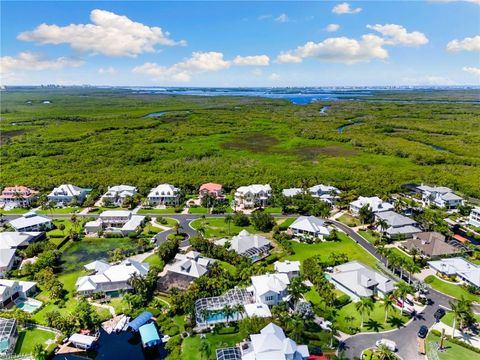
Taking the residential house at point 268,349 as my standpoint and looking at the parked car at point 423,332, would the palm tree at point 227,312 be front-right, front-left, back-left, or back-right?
back-left

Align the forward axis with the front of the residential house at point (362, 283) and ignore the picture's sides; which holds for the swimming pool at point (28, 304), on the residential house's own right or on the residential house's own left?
on the residential house's own right

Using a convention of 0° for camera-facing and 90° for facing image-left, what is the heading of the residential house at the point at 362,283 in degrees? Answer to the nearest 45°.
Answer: approximately 315°

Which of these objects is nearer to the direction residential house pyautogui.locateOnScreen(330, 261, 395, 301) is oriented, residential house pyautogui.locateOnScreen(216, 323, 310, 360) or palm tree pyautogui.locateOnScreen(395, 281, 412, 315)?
the palm tree

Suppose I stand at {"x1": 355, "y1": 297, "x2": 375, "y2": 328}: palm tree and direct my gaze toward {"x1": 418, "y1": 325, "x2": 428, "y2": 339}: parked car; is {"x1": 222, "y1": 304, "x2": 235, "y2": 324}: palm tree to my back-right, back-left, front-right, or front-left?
back-right

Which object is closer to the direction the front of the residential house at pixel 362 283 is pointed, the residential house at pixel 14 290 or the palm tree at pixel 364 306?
the palm tree

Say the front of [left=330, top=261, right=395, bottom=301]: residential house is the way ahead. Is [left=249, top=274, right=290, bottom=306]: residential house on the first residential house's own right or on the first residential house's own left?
on the first residential house's own right

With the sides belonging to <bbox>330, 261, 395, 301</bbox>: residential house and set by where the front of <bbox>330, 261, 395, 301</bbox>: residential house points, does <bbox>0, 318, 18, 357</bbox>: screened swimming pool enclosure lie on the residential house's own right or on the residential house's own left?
on the residential house's own right

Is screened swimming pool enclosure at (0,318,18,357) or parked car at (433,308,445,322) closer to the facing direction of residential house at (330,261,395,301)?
the parked car

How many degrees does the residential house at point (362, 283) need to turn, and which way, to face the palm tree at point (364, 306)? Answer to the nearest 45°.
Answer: approximately 45° to its right

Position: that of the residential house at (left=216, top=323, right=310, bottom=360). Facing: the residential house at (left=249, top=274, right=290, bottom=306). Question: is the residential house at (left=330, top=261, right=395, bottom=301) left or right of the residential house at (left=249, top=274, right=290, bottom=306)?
right

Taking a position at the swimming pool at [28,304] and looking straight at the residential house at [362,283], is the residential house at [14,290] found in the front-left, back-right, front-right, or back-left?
back-left

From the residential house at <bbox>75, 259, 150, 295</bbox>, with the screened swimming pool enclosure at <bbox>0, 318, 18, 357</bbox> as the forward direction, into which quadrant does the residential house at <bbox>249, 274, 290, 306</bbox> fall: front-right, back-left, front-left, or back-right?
back-left

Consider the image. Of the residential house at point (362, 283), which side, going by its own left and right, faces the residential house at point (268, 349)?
right

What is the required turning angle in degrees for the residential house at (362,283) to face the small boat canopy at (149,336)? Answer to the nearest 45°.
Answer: approximately 90° to its right
